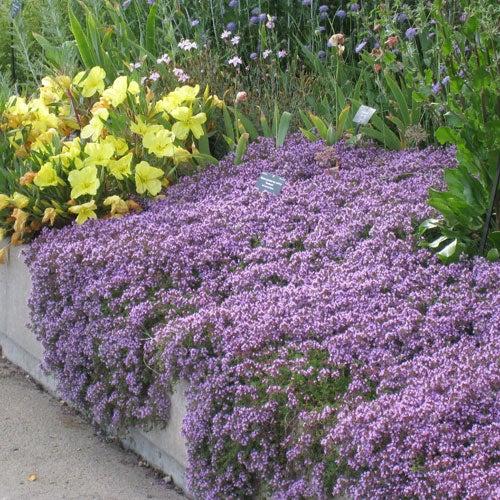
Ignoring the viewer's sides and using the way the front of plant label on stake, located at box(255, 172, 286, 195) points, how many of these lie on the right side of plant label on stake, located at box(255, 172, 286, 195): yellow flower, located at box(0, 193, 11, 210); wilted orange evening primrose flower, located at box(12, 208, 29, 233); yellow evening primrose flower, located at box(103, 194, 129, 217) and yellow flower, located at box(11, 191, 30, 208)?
4

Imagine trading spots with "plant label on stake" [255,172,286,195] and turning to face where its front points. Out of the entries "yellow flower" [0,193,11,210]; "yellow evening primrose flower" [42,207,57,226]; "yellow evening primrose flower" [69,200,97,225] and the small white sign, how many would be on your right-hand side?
3

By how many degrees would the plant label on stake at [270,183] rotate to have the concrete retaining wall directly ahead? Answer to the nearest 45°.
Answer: approximately 90° to its right

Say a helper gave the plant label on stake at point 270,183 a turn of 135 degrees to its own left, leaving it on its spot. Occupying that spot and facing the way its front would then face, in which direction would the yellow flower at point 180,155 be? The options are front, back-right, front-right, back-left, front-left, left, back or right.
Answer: left

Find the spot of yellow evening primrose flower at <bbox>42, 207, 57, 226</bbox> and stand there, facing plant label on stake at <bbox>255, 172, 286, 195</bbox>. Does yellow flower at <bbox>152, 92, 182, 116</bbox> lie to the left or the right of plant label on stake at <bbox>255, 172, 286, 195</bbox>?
left

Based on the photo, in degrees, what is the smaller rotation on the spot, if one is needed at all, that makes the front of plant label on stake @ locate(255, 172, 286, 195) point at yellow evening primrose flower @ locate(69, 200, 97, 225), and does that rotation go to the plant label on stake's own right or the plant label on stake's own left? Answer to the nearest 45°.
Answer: approximately 90° to the plant label on stake's own right

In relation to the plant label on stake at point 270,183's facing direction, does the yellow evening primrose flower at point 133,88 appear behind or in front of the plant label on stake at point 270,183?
behind

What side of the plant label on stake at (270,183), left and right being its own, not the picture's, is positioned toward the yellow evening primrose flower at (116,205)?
right

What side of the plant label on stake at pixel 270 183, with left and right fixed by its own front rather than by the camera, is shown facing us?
front

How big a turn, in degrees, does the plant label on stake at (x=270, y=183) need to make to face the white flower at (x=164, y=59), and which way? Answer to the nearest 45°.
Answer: approximately 180°

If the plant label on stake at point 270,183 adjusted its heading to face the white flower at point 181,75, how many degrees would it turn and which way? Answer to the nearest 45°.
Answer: approximately 180°

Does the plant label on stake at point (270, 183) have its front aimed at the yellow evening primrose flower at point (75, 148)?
no

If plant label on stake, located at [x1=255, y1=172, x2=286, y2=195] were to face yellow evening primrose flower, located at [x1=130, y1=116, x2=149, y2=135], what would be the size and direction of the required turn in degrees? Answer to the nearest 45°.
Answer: approximately 135° to its right

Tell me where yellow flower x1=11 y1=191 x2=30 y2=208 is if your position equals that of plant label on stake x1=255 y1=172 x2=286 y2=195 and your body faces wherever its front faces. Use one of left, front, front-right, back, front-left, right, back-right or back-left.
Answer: right

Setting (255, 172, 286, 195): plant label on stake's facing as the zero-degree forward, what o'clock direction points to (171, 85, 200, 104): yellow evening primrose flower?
The yellow evening primrose flower is roughly at 5 o'clock from the plant label on stake.
